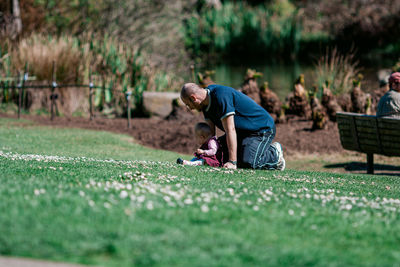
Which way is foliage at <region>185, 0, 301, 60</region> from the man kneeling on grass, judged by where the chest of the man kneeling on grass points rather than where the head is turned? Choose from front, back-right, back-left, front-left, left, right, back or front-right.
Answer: right

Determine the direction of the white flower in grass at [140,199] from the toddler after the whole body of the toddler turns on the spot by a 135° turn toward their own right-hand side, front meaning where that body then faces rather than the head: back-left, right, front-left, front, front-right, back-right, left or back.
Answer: back-right

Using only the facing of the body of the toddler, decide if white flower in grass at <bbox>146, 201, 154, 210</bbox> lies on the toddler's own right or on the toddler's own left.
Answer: on the toddler's own left

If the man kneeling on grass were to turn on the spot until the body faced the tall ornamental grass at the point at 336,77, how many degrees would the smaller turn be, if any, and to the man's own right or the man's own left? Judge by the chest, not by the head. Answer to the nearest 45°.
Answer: approximately 90° to the man's own right

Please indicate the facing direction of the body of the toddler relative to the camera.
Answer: to the viewer's left

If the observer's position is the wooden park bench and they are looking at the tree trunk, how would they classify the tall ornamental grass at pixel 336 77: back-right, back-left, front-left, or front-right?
front-right

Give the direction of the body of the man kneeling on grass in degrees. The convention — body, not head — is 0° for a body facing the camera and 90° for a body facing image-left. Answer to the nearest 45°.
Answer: approximately 90°

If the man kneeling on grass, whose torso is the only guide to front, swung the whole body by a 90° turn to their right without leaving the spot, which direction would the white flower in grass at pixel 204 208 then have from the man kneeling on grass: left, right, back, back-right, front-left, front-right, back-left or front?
back

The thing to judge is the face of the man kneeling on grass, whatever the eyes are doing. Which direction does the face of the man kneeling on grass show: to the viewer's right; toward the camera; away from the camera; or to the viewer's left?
to the viewer's left

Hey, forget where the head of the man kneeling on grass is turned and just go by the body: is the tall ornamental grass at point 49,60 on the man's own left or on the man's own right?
on the man's own right

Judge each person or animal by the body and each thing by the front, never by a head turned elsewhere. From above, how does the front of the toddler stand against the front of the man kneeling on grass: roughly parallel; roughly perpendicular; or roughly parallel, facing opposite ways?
roughly parallel

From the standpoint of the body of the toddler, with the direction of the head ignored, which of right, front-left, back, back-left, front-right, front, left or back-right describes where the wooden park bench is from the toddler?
back-right

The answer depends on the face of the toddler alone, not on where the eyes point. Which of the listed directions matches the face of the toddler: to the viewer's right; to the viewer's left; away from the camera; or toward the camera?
to the viewer's left

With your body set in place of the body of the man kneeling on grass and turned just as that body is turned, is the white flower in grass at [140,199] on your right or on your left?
on your left
